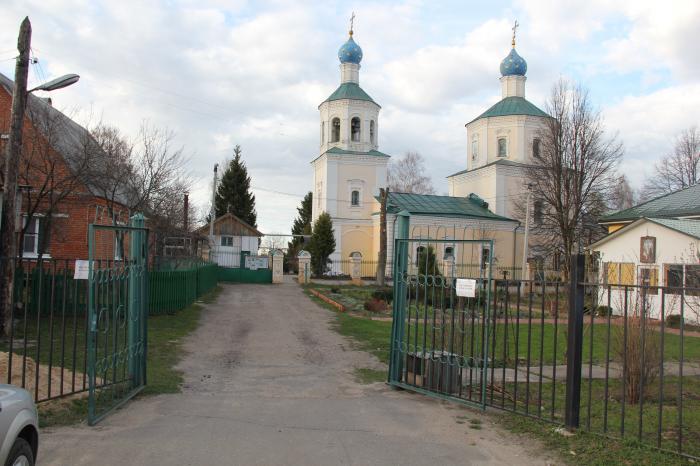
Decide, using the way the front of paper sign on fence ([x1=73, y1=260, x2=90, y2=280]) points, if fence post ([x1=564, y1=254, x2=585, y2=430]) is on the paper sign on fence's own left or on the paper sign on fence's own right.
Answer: on the paper sign on fence's own left

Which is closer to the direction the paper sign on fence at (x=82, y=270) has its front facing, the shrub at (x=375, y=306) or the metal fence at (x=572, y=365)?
the metal fence

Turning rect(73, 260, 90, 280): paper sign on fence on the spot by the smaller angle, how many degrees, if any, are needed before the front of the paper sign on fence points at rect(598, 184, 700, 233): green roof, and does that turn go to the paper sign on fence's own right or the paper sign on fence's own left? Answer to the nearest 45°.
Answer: approximately 135° to the paper sign on fence's own left

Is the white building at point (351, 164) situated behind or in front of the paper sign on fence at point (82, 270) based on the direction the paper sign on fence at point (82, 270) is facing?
behind

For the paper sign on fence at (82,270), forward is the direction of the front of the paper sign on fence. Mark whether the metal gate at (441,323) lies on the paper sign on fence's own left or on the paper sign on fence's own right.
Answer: on the paper sign on fence's own left

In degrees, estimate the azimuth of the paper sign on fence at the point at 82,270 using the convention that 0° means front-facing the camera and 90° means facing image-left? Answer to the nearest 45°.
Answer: approximately 0°

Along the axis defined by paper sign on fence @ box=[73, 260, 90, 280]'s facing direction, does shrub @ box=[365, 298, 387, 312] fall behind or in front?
behind

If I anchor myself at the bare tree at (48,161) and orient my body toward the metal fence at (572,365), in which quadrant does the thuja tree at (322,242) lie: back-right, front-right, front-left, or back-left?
back-left

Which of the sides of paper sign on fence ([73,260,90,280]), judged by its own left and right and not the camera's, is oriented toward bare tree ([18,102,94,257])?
back

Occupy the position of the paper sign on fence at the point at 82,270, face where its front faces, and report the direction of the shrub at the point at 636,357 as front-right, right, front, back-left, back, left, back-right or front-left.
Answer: left

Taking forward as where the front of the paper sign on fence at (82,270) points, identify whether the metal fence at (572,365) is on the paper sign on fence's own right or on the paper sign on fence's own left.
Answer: on the paper sign on fence's own left
